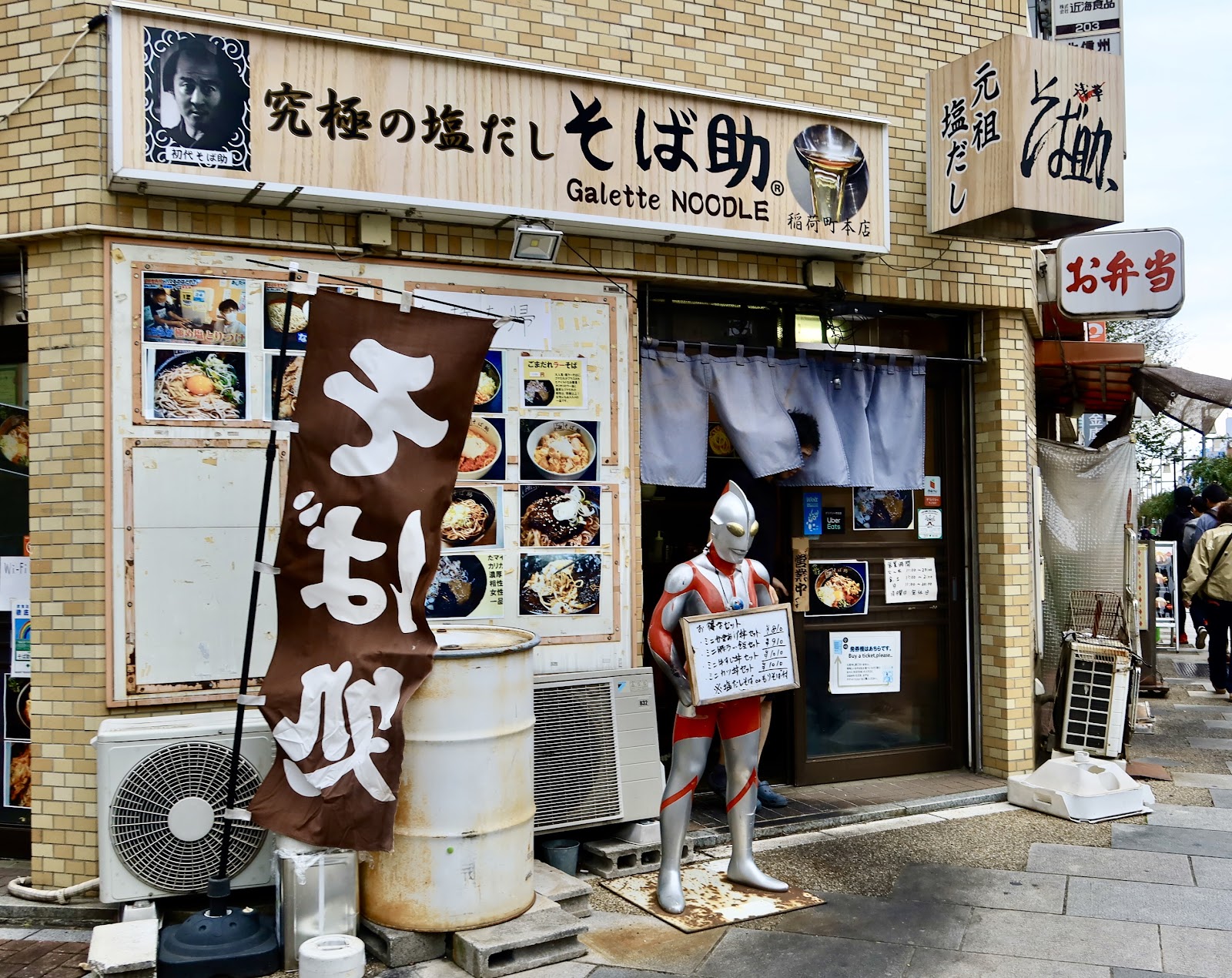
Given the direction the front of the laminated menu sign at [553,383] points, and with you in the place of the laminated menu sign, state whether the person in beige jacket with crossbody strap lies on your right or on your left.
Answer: on your left

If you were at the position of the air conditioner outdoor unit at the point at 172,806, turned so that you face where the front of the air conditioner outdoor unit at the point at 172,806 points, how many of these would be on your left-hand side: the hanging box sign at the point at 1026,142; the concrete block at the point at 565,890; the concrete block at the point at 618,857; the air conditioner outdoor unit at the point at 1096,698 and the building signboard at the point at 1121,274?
5

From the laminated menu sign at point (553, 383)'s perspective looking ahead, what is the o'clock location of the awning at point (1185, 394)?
The awning is roughly at 8 o'clock from the laminated menu sign.

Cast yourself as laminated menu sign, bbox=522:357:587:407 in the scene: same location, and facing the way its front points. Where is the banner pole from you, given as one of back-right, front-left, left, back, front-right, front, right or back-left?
front-right

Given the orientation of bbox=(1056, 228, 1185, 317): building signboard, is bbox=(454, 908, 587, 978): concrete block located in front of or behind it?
in front

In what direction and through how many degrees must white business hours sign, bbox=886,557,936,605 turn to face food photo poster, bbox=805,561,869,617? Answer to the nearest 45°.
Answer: approximately 45° to its right

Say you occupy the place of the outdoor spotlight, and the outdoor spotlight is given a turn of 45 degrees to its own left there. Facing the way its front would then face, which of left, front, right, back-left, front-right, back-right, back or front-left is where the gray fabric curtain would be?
left

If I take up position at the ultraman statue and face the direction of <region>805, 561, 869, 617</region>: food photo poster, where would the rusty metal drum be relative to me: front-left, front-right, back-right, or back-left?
back-left

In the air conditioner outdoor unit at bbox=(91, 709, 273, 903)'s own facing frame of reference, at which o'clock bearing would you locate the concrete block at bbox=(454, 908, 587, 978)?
The concrete block is roughly at 10 o'clock from the air conditioner outdoor unit.

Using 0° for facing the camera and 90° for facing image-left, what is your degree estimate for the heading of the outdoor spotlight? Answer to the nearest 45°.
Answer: approximately 0°

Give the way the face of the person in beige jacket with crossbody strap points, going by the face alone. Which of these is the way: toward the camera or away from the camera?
away from the camera

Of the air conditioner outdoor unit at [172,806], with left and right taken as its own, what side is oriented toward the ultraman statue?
left
